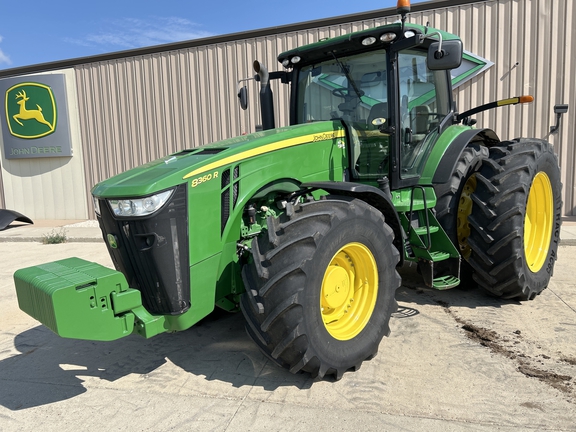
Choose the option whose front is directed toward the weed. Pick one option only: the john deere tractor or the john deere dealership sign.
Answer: the john deere dealership sign

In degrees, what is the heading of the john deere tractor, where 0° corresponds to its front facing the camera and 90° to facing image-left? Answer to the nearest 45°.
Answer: approximately 45°

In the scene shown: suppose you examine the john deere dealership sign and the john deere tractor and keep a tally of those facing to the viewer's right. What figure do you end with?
0

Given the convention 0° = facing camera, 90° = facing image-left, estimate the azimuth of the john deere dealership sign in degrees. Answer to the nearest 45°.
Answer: approximately 0°

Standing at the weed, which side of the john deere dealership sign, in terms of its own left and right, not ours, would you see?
front

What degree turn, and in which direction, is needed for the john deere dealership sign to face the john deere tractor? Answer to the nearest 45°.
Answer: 0° — it already faces it
